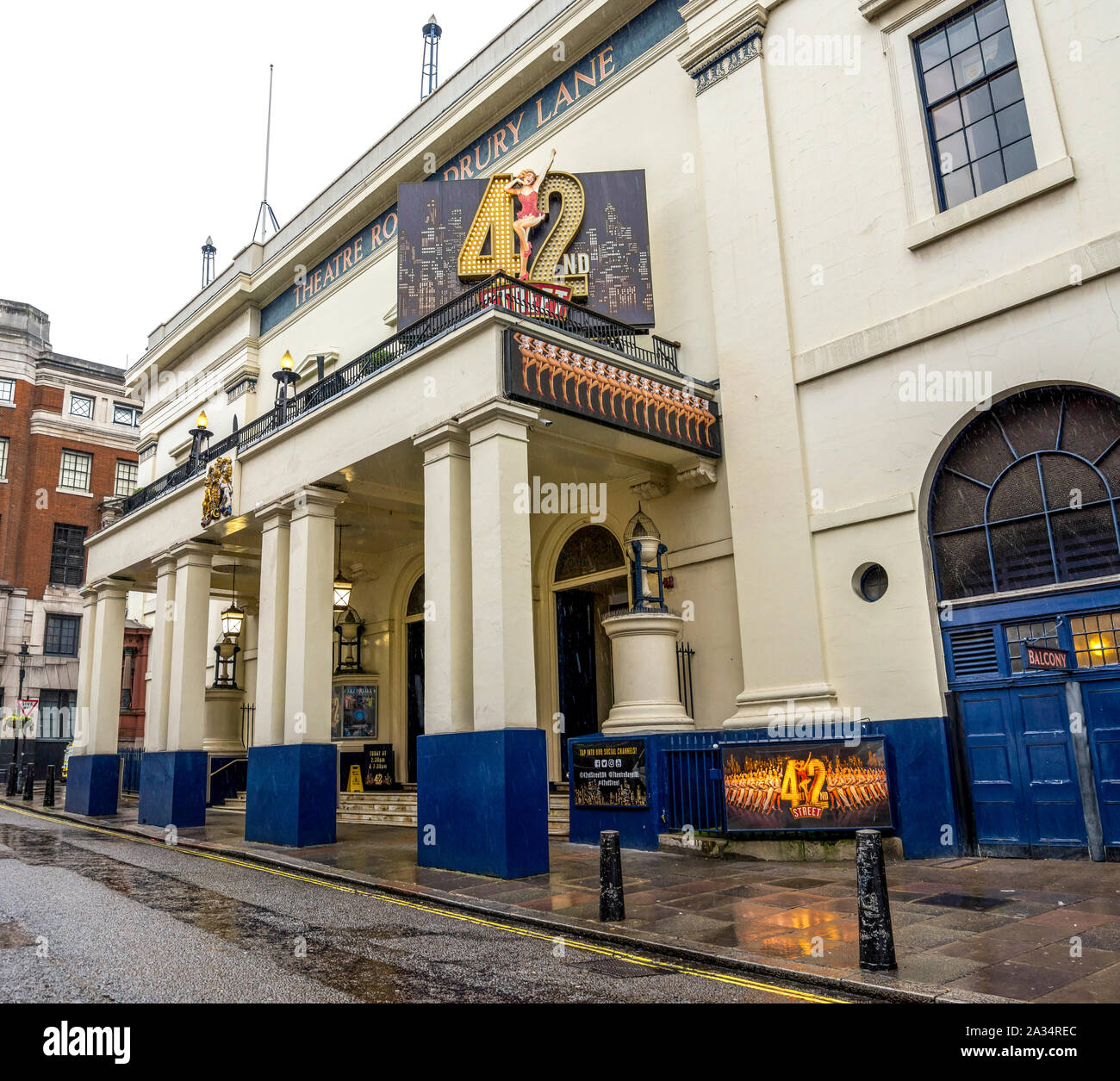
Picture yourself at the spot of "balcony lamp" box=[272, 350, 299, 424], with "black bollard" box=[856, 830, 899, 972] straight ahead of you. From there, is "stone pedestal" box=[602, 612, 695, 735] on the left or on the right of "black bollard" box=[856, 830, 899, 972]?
left

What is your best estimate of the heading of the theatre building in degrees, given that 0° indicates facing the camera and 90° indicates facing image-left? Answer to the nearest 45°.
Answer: approximately 45°

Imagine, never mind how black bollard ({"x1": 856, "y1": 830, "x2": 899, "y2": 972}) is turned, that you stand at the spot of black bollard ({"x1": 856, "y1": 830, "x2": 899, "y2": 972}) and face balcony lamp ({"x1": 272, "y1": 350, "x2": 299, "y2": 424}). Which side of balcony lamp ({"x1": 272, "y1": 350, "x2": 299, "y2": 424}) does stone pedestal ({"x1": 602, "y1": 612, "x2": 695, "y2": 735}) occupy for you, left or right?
right

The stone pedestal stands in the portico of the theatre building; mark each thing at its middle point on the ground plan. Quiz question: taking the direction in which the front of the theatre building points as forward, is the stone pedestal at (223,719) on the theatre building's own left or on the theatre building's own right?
on the theatre building's own right

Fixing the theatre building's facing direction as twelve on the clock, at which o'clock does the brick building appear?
The brick building is roughly at 3 o'clock from the theatre building.
